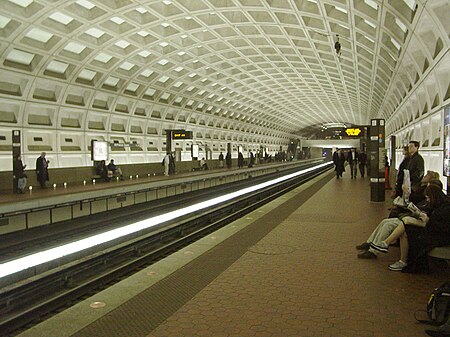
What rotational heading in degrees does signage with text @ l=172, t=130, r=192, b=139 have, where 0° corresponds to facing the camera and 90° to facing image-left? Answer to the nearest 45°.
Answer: approximately 0°

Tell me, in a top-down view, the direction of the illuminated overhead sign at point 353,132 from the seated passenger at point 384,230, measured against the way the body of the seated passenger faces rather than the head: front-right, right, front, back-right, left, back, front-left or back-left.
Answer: right

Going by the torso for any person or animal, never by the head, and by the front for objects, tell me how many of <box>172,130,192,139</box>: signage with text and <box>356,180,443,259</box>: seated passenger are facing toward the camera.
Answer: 1

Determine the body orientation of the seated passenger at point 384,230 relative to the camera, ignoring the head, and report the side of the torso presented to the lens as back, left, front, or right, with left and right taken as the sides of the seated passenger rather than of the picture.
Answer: left

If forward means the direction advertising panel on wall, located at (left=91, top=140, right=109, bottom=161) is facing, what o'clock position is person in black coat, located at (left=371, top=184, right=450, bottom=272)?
The person in black coat is roughly at 1 o'clock from the advertising panel on wall.

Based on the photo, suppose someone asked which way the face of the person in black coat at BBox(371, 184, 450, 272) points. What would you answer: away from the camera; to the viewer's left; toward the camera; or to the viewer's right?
to the viewer's left

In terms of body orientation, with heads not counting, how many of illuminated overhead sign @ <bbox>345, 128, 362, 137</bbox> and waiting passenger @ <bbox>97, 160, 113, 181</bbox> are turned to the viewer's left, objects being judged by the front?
0

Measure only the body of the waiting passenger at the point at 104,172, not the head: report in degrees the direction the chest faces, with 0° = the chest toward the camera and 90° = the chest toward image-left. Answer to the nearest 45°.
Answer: approximately 315°

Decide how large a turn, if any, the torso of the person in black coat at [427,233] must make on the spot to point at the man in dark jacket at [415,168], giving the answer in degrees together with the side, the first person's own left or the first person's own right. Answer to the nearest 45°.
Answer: approximately 90° to the first person's own right

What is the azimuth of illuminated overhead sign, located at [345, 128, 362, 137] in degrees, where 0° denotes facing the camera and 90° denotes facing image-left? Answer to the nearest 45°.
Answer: approximately 0°

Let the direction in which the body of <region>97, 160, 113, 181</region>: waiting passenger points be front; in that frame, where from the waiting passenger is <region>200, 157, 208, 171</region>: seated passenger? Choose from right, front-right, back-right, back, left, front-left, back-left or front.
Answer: left

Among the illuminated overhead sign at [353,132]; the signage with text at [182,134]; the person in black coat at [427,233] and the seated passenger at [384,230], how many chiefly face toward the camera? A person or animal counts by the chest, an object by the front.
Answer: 2

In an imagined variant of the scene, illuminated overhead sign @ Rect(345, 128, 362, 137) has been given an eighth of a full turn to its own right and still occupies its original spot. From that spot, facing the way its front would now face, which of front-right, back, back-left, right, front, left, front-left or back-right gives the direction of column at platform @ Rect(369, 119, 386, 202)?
front-left

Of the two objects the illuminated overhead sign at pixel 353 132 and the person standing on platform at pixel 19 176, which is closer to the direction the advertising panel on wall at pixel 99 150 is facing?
the illuminated overhead sign

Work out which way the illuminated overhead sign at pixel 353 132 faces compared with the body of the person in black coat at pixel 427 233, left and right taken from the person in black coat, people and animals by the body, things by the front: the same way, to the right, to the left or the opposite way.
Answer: to the left

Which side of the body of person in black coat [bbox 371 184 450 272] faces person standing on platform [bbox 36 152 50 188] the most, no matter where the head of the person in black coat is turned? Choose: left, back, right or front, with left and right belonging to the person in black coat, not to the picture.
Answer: front

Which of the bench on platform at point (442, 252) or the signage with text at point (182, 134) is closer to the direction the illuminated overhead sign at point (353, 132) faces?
the bench on platform

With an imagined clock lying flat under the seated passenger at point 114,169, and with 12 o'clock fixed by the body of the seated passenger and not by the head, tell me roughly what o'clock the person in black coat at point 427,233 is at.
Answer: The person in black coat is roughly at 1 o'clock from the seated passenger.

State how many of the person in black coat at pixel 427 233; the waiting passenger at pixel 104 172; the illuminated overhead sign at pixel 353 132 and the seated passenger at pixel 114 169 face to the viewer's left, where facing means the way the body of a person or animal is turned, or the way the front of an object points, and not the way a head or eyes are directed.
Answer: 1
